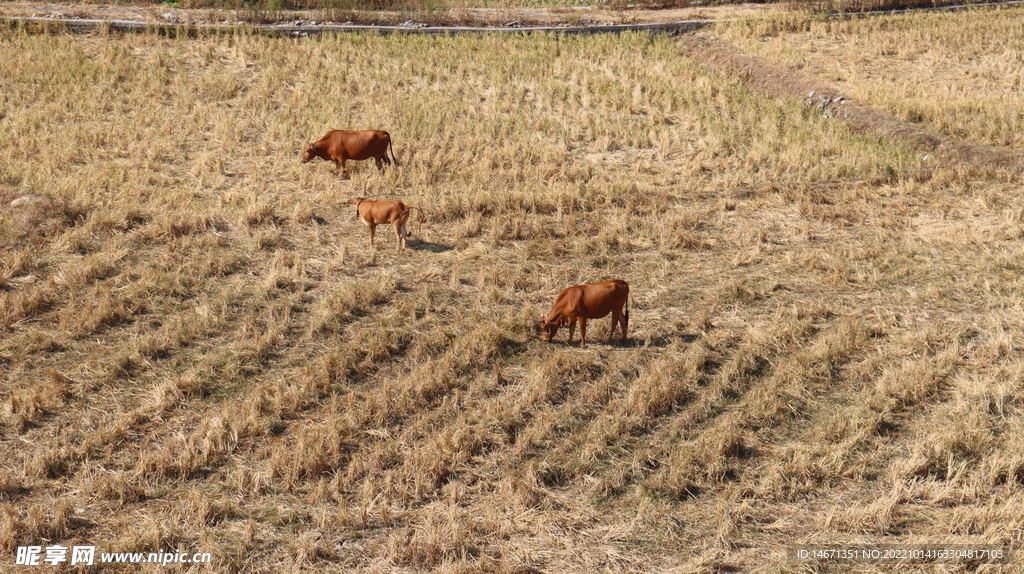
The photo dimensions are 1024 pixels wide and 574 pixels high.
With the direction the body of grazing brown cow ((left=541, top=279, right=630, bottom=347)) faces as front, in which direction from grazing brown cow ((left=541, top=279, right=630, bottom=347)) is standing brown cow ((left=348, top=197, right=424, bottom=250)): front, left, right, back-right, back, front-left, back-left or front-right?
front-right

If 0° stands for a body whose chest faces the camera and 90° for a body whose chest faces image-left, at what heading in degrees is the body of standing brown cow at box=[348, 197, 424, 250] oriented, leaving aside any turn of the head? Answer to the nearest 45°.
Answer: approximately 90°

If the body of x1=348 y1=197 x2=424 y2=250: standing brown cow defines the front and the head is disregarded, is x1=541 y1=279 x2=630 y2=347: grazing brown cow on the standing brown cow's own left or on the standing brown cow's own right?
on the standing brown cow's own left

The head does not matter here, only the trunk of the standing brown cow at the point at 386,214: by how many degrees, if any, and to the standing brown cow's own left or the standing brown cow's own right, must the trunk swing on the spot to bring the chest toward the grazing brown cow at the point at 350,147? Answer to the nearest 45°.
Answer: approximately 90° to the standing brown cow's own right

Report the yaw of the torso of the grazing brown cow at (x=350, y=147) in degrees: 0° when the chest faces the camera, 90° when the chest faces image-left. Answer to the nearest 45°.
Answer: approximately 90°

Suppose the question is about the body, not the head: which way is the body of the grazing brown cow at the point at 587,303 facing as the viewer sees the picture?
to the viewer's left

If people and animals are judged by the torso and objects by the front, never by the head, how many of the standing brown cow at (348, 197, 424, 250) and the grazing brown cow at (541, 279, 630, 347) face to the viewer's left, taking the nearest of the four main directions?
2

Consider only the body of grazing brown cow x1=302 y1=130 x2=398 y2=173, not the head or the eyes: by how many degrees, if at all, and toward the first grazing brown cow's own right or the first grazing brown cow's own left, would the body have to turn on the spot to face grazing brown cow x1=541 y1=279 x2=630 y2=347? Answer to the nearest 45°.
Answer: approximately 90° to the first grazing brown cow's own left
